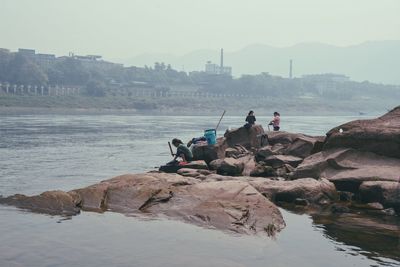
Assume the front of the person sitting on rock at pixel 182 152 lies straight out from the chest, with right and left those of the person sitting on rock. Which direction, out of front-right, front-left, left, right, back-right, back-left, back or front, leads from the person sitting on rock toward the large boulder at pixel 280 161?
back

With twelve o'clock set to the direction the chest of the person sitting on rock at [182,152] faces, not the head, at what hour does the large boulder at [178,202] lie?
The large boulder is roughly at 9 o'clock from the person sitting on rock.

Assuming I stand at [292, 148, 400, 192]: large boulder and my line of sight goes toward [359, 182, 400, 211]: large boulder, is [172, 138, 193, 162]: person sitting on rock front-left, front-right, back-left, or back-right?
back-right

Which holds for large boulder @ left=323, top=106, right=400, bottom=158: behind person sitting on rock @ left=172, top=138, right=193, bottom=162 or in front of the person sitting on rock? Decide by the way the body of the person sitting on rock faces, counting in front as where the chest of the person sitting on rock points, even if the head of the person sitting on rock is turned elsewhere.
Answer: behind

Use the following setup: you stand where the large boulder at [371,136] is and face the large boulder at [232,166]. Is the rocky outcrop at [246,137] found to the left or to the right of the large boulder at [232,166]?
right

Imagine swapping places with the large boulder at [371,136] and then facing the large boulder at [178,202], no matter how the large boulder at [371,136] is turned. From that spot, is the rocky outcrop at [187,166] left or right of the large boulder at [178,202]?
right

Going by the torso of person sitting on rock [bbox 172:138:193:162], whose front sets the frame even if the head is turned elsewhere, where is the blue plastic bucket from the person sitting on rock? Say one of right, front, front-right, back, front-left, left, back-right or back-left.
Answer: back-right

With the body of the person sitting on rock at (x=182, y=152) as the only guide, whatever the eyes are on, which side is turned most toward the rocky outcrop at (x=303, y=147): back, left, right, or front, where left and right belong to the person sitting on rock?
back

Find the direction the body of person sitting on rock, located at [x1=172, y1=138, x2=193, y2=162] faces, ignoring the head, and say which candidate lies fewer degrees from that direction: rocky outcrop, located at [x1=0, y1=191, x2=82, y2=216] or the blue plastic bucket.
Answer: the rocky outcrop

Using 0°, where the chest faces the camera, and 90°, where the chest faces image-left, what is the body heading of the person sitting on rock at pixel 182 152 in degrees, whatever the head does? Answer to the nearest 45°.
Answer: approximately 90°

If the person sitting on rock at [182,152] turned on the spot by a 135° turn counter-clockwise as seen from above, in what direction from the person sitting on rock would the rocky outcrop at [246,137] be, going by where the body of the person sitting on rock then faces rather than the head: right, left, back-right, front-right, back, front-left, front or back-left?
left
